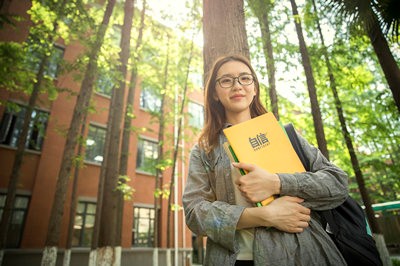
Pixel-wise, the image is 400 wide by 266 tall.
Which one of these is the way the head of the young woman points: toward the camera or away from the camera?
toward the camera

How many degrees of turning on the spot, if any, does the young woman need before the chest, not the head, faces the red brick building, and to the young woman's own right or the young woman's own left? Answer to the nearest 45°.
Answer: approximately 135° to the young woman's own right

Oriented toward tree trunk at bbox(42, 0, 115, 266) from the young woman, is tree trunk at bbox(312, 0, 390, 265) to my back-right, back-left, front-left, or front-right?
front-right

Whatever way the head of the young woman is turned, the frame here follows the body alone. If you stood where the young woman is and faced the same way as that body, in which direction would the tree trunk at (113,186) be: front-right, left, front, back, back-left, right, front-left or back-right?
back-right

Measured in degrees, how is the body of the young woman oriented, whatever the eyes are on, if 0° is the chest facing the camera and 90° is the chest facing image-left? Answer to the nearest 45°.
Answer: approximately 0°

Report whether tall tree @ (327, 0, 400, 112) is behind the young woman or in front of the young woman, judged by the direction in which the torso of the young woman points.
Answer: behind

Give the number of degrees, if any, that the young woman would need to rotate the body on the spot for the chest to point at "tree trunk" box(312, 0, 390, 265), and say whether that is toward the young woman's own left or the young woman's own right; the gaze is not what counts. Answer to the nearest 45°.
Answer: approximately 180°

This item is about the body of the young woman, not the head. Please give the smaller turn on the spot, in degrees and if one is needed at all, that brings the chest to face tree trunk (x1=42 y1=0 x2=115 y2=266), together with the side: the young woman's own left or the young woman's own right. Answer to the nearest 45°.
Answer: approximately 135° to the young woman's own right

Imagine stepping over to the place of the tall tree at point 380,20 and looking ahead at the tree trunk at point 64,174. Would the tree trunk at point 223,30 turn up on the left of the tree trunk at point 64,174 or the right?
left

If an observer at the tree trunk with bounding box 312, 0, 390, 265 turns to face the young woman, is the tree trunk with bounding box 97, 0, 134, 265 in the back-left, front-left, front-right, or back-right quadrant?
front-right
